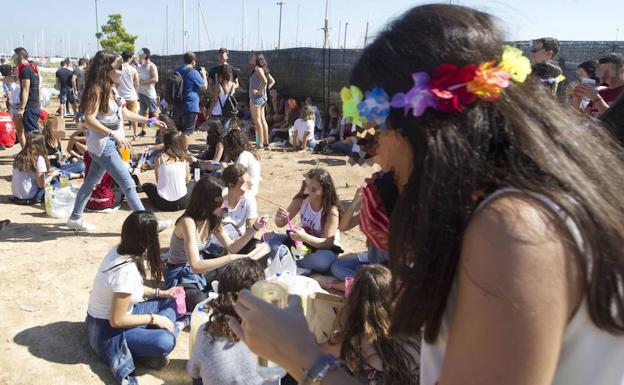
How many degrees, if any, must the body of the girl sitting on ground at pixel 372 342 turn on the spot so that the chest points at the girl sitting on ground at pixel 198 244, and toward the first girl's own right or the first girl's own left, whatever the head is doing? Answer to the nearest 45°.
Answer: approximately 45° to the first girl's own left

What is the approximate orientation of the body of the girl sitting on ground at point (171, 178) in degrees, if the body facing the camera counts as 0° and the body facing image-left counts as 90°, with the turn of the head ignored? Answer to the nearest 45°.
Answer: approximately 180°

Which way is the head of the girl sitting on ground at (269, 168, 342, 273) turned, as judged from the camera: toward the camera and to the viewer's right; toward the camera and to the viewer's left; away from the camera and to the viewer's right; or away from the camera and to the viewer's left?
toward the camera and to the viewer's left

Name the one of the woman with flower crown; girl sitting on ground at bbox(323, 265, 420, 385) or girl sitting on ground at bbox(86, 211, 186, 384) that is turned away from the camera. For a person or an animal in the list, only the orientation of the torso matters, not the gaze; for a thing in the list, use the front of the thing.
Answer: girl sitting on ground at bbox(323, 265, 420, 385)

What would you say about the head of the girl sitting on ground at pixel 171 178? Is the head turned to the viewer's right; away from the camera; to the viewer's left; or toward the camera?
away from the camera

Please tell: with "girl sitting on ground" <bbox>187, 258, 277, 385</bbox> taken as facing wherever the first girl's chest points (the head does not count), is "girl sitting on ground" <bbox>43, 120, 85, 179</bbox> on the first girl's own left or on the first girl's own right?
on the first girl's own left

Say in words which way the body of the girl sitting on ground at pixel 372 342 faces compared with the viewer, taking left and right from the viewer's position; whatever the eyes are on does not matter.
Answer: facing away from the viewer

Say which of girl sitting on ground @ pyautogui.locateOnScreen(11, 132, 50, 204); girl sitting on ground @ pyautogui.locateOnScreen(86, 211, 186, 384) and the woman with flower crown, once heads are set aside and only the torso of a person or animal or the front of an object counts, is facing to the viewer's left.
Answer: the woman with flower crown

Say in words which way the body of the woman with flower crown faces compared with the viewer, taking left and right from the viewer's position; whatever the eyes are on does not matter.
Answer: facing to the left of the viewer

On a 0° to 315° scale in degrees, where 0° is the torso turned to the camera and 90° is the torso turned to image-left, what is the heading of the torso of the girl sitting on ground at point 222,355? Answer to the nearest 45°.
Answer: approximately 225°

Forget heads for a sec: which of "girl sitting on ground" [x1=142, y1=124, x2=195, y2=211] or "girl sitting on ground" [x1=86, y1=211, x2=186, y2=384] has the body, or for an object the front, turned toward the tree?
"girl sitting on ground" [x1=142, y1=124, x2=195, y2=211]

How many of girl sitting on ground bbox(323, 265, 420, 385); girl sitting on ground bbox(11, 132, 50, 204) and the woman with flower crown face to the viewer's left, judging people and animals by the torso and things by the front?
1

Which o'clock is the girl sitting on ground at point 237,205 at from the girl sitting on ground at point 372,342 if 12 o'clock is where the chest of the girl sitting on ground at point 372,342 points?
the girl sitting on ground at point 237,205 is roughly at 11 o'clock from the girl sitting on ground at point 372,342.
